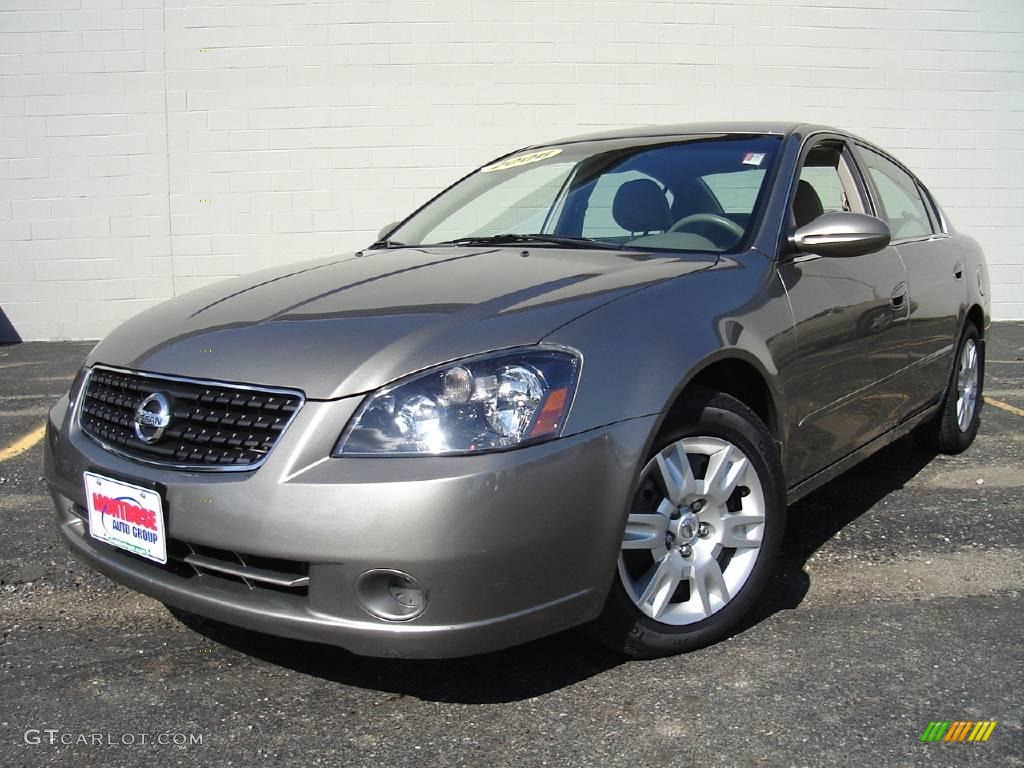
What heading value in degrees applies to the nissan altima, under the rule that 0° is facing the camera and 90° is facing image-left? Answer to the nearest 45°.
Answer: approximately 45°
